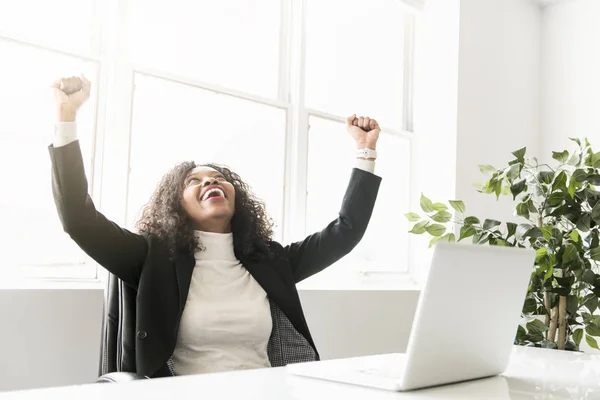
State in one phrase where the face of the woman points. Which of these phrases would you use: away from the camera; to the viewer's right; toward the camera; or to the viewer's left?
toward the camera

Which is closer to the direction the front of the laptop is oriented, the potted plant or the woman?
the woman

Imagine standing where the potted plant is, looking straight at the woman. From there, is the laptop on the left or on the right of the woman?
left

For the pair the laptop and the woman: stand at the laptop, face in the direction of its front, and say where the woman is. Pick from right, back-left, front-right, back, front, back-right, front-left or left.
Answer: front

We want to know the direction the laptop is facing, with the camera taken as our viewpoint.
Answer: facing away from the viewer and to the left of the viewer

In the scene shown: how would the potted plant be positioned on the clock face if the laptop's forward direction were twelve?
The potted plant is roughly at 2 o'clock from the laptop.
